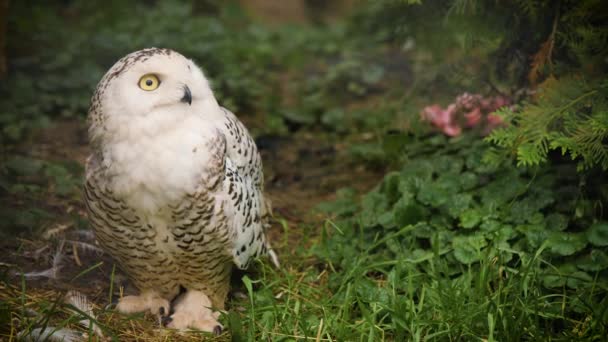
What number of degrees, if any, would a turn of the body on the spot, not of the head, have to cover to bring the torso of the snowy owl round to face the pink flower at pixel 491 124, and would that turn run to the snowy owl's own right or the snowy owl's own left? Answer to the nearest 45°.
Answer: approximately 180°

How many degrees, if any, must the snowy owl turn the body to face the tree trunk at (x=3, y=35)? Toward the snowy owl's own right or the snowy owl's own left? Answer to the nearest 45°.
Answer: approximately 135° to the snowy owl's own right

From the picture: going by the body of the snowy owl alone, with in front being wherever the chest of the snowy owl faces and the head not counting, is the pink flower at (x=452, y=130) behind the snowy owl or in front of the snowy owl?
behind

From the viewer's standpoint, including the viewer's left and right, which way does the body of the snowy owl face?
facing the viewer and to the left of the viewer

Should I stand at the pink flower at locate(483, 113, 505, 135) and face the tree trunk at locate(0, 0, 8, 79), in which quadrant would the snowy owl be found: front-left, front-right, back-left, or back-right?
front-left

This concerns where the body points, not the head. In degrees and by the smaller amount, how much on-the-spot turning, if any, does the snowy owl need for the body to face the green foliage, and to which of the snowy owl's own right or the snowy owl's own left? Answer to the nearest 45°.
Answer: approximately 135° to the snowy owl's own left

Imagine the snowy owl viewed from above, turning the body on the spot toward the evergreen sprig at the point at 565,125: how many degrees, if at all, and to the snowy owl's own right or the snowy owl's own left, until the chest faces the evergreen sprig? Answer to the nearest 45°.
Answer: approximately 135° to the snowy owl's own left
